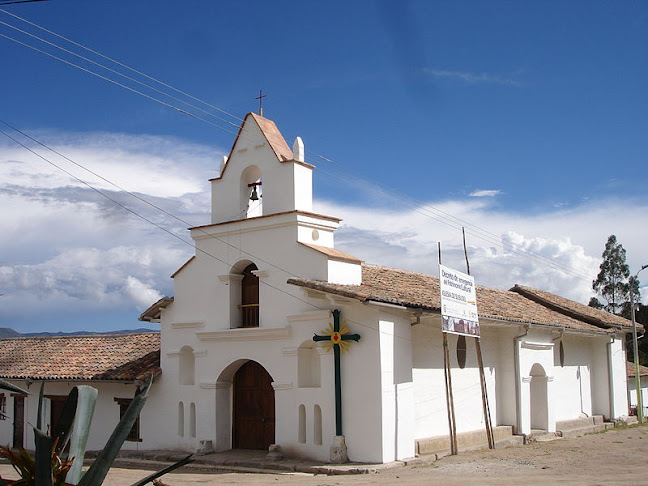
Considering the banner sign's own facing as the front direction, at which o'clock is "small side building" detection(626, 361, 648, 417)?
The small side building is roughly at 8 o'clock from the banner sign.

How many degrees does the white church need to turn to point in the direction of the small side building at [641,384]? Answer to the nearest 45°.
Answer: approximately 180°

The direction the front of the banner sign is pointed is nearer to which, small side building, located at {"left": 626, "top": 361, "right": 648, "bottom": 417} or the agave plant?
the agave plant

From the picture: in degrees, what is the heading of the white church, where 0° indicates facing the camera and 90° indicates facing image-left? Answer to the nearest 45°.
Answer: approximately 45°

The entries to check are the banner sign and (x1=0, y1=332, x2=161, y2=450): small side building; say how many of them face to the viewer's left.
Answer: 0

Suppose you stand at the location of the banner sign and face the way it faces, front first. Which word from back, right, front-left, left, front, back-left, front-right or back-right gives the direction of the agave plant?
front-right

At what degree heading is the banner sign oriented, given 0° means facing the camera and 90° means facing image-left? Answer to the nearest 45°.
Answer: approximately 315°

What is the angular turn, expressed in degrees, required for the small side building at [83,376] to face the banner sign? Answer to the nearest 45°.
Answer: approximately 45° to its left

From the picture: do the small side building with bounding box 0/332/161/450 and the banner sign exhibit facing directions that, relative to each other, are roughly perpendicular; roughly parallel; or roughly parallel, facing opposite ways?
roughly parallel

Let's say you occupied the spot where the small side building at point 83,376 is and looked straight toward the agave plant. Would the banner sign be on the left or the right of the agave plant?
left

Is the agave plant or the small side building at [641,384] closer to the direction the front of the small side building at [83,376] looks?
the agave plant

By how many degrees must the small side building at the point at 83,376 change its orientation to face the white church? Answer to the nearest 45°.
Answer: approximately 45° to its left

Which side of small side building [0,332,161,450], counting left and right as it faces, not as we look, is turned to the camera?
front
